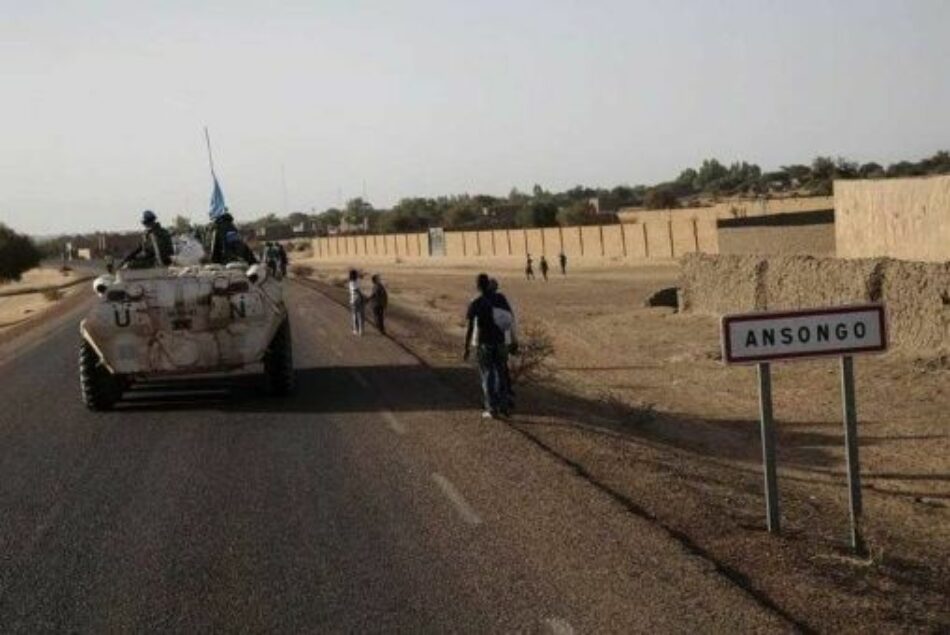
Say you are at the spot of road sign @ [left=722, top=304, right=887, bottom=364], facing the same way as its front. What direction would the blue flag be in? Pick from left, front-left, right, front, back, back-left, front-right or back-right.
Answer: back-right

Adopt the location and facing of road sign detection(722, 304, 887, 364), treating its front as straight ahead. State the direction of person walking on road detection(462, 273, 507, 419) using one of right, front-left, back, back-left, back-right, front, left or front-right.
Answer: back-right

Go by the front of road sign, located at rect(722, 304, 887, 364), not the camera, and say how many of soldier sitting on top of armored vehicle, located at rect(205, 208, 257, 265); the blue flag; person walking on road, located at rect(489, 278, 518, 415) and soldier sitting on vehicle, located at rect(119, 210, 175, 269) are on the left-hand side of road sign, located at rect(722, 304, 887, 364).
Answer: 0

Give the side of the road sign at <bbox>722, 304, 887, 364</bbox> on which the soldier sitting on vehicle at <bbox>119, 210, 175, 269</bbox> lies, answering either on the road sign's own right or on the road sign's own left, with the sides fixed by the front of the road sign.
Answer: on the road sign's own right

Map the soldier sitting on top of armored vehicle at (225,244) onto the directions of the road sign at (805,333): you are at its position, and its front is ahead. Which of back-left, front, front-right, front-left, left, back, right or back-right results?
back-right

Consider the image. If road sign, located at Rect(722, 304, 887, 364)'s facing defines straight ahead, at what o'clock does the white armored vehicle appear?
The white armored vehicle is roughly at 4 o'clock from the road sign.

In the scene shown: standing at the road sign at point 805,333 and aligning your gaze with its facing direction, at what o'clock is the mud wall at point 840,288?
The mud wall is roughly at 6 o'clock from the road sign.

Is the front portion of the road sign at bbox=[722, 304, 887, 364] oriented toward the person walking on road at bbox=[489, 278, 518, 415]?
no

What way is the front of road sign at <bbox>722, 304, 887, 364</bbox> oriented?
toward the camera

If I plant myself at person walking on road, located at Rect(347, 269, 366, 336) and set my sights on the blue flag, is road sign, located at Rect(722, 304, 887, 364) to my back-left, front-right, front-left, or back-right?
front-left

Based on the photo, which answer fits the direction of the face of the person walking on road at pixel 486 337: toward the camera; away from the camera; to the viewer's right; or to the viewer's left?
away from the camera

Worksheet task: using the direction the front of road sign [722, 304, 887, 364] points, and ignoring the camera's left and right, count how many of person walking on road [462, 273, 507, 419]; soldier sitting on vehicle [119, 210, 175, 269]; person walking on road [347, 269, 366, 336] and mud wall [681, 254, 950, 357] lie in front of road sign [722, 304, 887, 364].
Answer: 0
